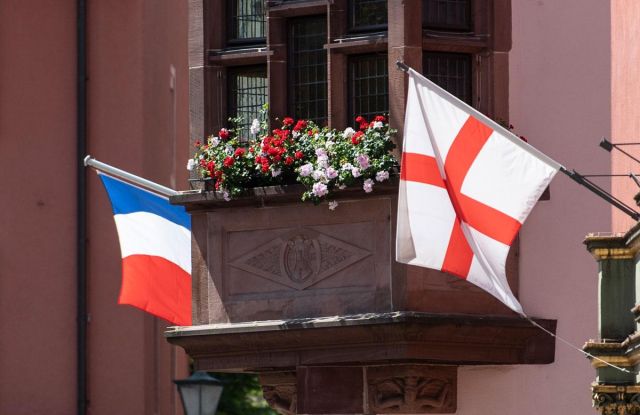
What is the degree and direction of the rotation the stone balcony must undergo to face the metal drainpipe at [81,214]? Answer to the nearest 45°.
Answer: approximately 135° to its right

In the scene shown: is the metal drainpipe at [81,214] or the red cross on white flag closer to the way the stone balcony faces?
the red cross on white flag

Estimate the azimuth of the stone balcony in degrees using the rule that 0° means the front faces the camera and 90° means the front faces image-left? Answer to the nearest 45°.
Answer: approximately 0°

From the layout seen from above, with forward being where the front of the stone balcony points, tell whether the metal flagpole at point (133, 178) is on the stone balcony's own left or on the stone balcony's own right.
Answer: on the stone balcony's own right

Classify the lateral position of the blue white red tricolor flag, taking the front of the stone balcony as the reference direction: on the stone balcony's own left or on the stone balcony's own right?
on the stone balcony's own right

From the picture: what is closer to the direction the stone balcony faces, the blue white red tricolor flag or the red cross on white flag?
the red cross on white flag
